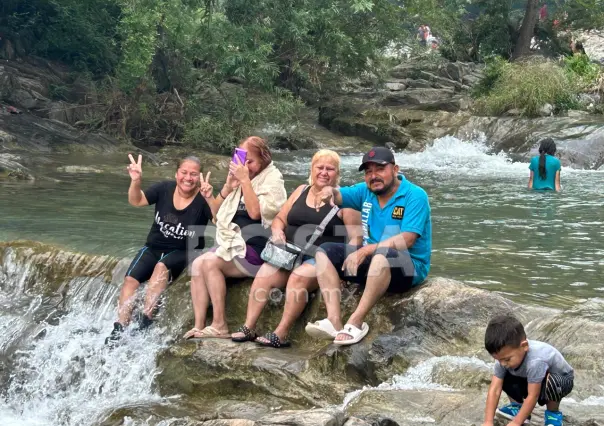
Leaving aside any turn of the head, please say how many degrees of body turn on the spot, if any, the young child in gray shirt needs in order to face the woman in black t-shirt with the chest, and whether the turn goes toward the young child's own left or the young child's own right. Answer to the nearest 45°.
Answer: approximately 90° to the young child's own right

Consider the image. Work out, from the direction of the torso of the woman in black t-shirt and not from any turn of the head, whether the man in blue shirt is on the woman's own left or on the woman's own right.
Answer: on the woman's own left

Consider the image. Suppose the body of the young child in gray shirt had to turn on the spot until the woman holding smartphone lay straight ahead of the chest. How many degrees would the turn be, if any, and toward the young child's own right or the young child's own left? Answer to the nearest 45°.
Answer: approximately 90° to the young child's own right

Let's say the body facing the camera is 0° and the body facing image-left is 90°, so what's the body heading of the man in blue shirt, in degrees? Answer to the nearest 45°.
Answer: approximately 45°

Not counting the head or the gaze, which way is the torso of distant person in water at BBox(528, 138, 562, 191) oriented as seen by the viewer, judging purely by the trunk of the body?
away from the camera

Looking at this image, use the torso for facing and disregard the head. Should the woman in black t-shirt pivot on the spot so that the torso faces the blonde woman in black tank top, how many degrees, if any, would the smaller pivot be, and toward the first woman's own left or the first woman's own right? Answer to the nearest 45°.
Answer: approximately 45° to the first woman's own left

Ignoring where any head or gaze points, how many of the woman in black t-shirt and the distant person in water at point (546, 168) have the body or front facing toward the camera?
1

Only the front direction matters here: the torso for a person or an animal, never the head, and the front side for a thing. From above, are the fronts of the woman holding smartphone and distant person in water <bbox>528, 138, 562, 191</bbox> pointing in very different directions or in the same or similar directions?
very different directions

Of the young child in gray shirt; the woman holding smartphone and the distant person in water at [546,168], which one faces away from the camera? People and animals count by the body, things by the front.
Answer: the distant person in water

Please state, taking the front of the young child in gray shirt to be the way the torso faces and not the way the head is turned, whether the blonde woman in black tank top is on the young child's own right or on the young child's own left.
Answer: on the young child's own right

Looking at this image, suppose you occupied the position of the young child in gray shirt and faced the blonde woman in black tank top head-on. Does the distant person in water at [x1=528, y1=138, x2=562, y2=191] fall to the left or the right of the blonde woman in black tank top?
right

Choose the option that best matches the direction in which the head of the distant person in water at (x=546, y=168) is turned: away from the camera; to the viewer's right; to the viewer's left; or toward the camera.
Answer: away from the camera

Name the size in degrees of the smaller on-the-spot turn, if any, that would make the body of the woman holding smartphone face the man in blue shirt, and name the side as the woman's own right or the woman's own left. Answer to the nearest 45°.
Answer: approximately 90° to the woman's own left

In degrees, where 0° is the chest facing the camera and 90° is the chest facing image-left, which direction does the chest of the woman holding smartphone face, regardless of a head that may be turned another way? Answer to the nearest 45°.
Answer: approximately 45°
